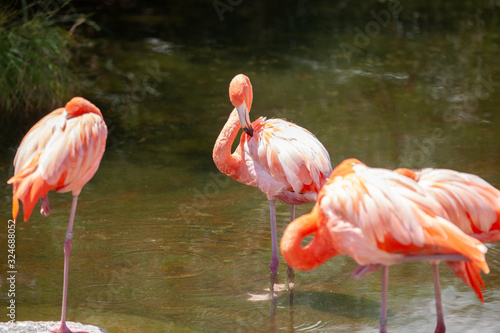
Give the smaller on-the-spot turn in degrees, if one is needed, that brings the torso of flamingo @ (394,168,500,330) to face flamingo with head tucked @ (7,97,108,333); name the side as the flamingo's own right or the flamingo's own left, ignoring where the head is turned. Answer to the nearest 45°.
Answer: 0° — it already faces it

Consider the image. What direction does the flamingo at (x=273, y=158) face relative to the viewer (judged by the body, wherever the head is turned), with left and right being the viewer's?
facing to the left of the viewer

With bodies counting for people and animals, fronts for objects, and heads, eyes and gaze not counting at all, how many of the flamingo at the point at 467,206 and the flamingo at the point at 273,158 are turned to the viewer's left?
2

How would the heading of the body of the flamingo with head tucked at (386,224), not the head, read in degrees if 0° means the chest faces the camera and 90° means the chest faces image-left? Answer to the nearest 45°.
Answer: approximately 90°

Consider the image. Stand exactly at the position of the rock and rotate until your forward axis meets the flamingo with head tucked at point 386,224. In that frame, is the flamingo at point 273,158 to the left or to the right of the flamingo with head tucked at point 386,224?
left

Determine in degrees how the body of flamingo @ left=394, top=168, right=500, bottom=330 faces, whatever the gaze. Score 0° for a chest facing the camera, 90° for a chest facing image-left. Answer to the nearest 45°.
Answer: approximately 90°

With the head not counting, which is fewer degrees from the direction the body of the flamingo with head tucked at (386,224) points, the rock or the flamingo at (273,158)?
the rock

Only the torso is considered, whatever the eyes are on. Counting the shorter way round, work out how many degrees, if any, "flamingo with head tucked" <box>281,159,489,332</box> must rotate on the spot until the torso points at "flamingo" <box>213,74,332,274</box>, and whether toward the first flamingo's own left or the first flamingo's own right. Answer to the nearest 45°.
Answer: approximately 45° to the first flamingo's own right

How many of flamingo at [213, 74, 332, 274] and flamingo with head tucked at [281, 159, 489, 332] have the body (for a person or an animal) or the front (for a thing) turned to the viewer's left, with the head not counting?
2

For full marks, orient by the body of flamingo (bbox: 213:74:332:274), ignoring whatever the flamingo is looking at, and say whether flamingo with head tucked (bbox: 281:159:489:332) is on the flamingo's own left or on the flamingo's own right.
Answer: on the flamingo's own left
